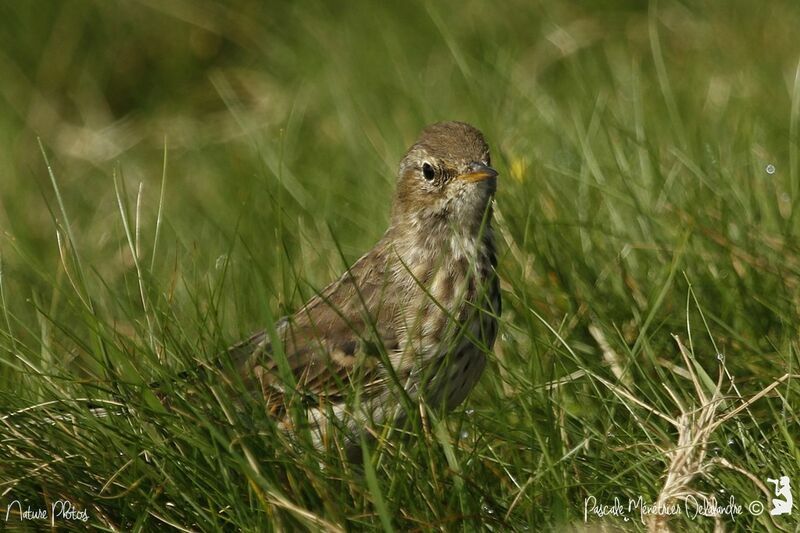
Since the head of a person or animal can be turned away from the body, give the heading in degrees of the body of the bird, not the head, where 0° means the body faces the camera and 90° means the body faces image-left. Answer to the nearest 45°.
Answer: approximately 315°
